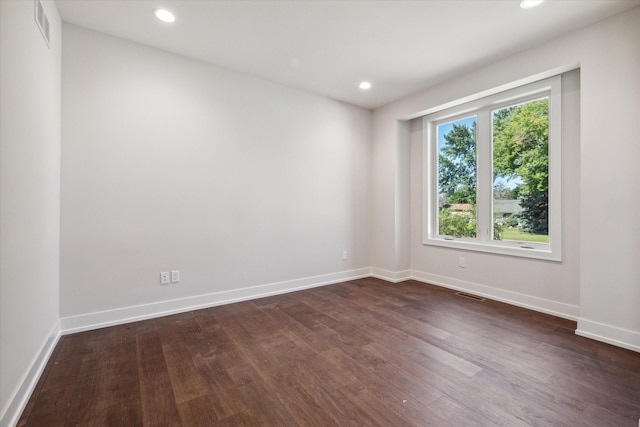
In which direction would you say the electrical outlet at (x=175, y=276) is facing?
toward the camera

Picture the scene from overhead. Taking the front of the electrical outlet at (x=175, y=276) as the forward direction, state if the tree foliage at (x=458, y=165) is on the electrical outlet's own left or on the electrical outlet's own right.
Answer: on the electrical outlet's own left

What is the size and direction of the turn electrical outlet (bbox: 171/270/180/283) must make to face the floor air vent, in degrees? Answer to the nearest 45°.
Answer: approximately 90° to its left

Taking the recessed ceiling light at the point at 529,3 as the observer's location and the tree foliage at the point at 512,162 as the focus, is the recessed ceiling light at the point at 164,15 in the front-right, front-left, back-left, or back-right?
back-left

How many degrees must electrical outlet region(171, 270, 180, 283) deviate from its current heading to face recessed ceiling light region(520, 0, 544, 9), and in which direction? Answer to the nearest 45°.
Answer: approximately 45° to its left

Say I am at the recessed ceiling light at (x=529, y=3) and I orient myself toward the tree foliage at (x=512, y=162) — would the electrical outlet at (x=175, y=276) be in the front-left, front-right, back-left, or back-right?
back-left

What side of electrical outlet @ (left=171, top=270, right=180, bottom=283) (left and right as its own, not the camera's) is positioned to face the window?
left
